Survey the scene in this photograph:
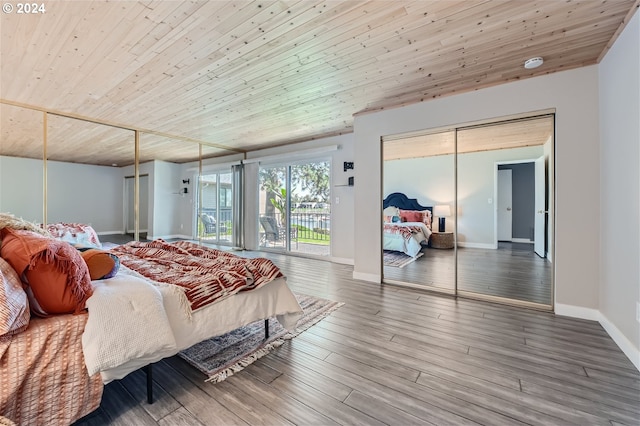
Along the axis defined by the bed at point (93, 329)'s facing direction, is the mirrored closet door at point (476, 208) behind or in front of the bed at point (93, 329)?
in front

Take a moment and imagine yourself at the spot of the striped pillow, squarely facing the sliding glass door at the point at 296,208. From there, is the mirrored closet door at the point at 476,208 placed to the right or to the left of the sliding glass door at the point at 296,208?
right

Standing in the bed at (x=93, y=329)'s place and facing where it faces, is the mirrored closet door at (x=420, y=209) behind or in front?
in front

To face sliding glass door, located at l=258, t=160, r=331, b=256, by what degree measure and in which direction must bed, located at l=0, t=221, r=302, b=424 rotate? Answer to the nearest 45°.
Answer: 0° — it already faces it

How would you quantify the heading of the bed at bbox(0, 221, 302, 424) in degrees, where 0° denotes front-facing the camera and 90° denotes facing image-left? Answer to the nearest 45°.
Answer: approximately 225°
